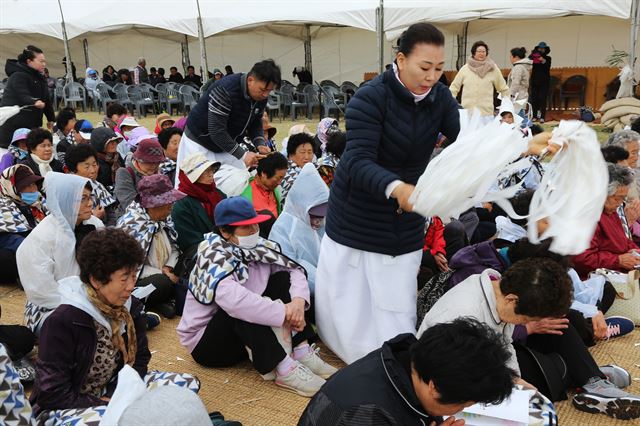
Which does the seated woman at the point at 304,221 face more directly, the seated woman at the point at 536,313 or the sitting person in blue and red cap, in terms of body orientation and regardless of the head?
the seated woman

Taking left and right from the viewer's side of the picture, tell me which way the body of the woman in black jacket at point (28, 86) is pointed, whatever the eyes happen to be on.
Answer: facing to the right of the viewer

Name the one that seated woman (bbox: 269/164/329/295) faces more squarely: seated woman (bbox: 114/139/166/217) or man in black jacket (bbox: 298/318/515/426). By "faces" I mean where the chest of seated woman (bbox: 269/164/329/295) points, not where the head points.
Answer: the man in black jacket

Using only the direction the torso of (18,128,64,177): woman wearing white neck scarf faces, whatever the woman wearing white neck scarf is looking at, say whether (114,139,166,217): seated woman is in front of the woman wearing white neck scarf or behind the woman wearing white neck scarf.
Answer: in front

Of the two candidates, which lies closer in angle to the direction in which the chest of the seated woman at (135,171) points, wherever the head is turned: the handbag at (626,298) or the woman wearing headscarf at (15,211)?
the handbag

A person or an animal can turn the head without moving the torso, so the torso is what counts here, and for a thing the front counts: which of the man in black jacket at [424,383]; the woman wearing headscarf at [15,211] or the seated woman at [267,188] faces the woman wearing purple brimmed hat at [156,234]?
the woman wearing headscarf at [15,211]

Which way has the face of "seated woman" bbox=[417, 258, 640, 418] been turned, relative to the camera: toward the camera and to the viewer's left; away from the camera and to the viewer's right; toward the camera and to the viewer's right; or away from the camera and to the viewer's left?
toward the camera and to the viewer's right

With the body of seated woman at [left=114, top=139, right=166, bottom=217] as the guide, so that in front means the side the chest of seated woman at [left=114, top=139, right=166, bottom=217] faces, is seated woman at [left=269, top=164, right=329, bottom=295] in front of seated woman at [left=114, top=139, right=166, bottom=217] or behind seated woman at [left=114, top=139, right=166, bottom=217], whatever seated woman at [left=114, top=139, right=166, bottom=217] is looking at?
in front

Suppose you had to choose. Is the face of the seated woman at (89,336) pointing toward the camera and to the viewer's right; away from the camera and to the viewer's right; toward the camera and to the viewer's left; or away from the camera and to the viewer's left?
toward the camera and to the viewer's right

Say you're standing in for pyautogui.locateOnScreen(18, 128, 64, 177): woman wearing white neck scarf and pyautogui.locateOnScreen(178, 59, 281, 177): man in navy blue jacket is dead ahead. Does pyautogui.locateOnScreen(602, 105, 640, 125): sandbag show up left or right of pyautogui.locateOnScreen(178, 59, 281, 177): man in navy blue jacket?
left

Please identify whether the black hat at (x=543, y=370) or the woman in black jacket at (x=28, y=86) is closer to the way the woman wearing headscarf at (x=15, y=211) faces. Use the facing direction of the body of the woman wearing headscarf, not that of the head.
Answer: the black hat

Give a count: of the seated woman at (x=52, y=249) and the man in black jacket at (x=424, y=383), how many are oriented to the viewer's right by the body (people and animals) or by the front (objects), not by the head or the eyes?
2
